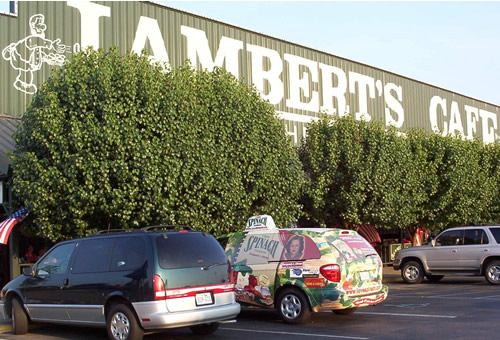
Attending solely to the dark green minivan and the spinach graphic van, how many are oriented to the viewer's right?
0

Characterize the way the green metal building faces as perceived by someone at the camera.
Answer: facing the viewer and to the right of the viewer

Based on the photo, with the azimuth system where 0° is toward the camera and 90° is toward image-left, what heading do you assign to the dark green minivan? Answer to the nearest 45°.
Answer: approximately 135°

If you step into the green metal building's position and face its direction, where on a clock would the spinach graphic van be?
The spinach graphic van is roughly at 1 o'clock from the green metal building.

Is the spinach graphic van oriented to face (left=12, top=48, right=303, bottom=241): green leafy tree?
yes

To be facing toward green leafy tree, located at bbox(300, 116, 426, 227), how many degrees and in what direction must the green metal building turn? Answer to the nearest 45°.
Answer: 0° — it already faces it

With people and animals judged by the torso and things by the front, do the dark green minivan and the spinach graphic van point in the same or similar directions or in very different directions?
same or similar directions

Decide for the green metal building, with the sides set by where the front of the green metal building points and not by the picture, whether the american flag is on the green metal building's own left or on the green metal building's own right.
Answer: on the green metal building's own right

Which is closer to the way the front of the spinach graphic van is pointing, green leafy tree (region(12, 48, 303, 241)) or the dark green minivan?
the green leafy tree

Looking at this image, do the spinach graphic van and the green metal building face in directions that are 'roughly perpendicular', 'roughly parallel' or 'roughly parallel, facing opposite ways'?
roughly parallel, facing opposite ways

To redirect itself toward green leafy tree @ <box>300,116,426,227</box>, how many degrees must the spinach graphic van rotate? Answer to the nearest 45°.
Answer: approximately 45° to its right

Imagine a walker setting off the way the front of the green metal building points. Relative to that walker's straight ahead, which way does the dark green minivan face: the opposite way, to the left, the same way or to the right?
the opposite way

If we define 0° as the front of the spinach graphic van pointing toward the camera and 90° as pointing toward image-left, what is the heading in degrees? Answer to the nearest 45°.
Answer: approximately 135°
